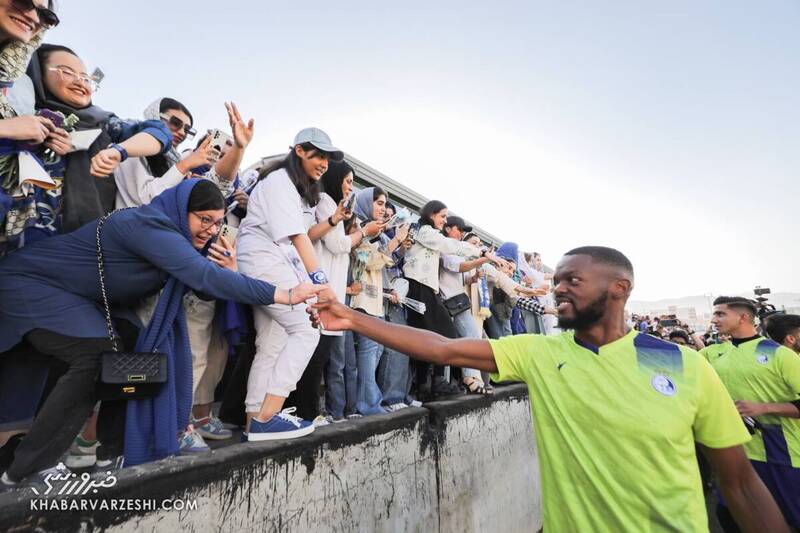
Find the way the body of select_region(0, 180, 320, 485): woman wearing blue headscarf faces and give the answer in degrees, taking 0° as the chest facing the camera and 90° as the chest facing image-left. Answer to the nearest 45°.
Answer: approximately 270°

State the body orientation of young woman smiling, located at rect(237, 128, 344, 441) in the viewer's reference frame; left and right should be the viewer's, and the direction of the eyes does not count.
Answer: facing to the right of the viewer

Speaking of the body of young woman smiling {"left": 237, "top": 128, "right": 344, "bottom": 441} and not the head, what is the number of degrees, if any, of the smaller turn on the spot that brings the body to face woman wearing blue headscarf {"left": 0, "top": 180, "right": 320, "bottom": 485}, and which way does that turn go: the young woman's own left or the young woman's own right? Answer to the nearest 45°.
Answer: approximately 135° to the young woman's own right
